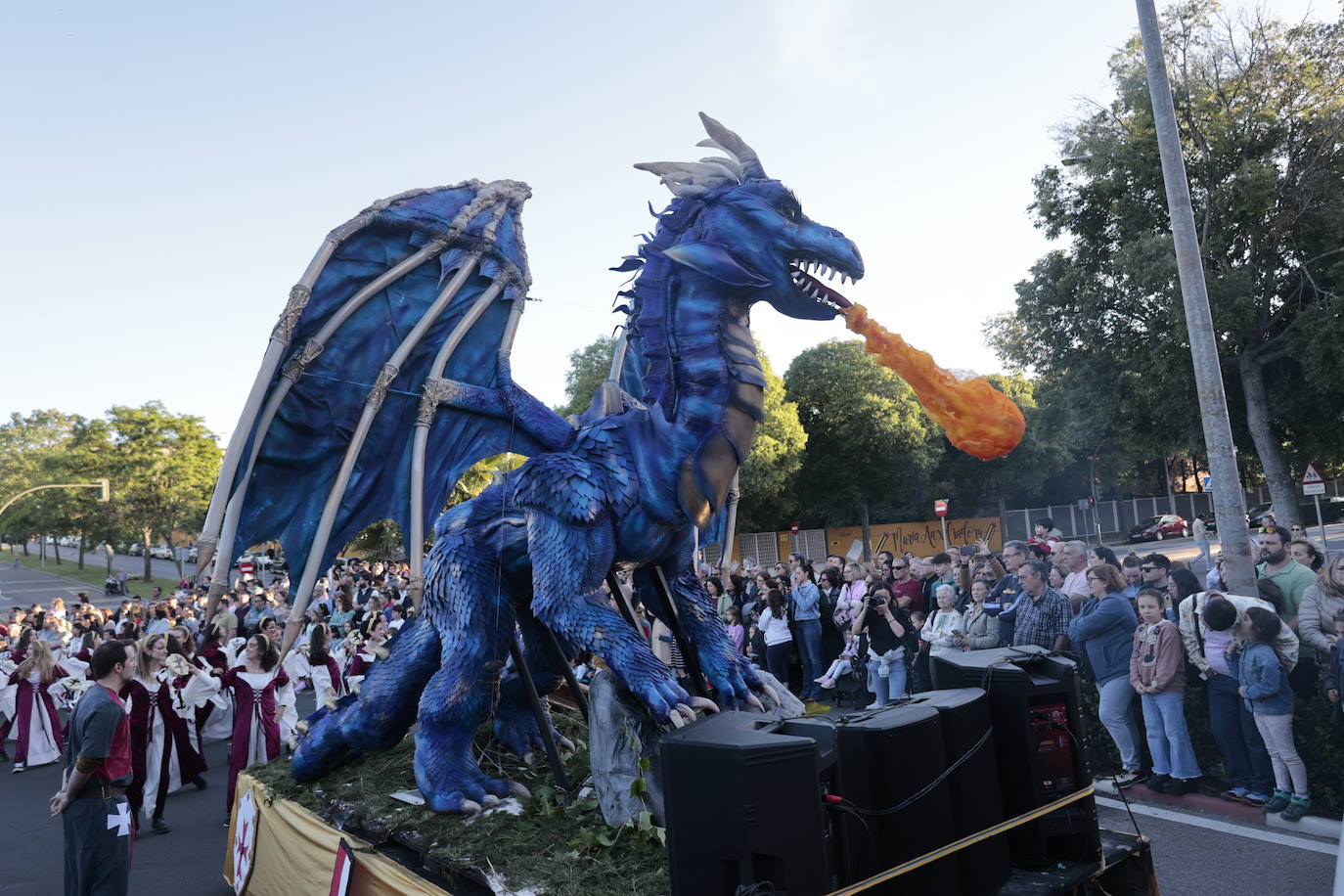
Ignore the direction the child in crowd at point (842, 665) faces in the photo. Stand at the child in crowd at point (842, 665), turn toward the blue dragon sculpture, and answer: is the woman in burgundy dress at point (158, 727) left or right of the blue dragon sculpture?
right

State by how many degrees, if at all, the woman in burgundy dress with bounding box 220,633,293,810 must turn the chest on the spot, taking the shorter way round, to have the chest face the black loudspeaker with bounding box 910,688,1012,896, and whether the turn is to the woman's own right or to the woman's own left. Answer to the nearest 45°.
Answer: approximately 45° to the woman's own left

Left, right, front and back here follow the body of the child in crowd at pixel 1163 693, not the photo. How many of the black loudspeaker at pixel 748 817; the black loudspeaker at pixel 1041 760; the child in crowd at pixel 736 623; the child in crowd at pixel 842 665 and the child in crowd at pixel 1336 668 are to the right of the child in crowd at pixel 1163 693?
2

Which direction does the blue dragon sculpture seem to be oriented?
to the viewer's right

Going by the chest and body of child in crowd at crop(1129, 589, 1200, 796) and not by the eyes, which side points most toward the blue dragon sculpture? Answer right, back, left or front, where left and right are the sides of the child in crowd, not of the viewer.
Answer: front

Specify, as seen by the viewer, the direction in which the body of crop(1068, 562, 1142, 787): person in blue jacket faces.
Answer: to the viewer's left

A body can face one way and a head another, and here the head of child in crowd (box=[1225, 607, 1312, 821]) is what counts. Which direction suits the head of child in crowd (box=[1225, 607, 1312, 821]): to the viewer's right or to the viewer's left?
to the viewer's left

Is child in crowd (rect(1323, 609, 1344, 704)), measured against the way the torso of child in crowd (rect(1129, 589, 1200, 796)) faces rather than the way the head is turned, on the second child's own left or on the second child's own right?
on the second child's own left

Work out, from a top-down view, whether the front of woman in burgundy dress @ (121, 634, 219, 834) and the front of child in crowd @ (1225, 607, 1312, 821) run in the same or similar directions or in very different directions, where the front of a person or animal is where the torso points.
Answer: very different directions

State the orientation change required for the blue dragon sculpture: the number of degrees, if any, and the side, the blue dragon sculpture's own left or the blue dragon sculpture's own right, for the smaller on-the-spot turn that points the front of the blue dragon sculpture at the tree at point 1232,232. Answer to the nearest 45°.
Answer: approximately 45° to the blue dragon sculpture's own left

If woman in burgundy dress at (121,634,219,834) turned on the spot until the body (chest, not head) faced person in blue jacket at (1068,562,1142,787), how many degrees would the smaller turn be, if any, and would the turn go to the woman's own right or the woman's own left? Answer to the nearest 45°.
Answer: approximately 45° to the woman's own left

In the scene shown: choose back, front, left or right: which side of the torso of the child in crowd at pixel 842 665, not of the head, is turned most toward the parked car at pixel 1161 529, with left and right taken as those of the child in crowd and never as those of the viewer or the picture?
back

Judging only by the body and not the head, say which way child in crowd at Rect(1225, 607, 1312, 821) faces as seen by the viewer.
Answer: to the viewer's left

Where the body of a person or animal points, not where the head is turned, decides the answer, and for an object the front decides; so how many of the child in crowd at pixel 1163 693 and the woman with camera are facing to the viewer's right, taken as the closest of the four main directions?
0
